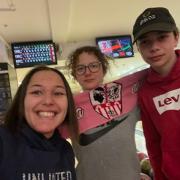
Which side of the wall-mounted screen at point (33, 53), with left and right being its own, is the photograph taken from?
front

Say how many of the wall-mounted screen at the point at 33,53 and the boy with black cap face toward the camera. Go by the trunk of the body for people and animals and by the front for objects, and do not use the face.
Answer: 2

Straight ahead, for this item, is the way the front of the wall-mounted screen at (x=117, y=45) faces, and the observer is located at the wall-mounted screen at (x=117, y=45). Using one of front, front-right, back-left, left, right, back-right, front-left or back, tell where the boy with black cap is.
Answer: front

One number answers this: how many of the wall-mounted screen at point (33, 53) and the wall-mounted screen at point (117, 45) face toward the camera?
2

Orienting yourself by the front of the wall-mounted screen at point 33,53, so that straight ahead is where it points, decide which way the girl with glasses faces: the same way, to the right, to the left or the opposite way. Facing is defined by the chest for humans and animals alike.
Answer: the same way

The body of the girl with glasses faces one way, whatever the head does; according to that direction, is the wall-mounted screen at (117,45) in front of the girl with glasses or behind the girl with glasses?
behind

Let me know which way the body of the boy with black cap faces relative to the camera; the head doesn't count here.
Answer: toward the camera

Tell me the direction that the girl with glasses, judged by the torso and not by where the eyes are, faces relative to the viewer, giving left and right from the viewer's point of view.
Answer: facing the viewer

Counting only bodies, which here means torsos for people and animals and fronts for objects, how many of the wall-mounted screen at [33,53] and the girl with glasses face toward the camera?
2

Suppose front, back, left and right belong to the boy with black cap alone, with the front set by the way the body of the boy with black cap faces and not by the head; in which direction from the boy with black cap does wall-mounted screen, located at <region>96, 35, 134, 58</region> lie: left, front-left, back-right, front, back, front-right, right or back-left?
back

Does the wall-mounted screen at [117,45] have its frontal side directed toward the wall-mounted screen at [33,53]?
no

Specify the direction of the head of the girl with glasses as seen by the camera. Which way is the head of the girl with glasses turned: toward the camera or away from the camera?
toward the camera

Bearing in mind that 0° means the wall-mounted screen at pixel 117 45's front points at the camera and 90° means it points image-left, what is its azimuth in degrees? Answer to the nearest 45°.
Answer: approximately 0°

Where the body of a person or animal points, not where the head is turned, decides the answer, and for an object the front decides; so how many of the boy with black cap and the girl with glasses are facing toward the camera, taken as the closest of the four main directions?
2

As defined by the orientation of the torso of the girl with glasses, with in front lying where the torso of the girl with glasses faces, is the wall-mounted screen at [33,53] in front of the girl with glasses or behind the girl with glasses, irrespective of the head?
behind

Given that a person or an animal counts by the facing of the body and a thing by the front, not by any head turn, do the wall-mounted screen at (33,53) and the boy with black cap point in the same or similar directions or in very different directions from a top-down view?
same or similar directions
